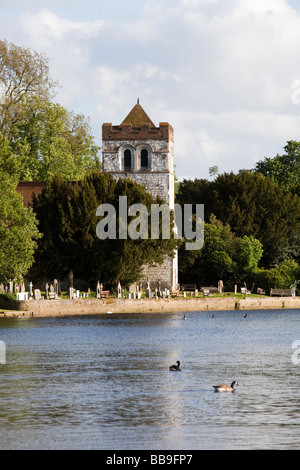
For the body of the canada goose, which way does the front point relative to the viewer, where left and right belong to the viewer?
facing to the right of the viewer
